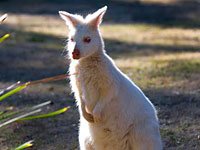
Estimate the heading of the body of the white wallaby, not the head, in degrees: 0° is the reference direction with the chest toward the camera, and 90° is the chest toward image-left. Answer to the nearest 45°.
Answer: approximately 45°
